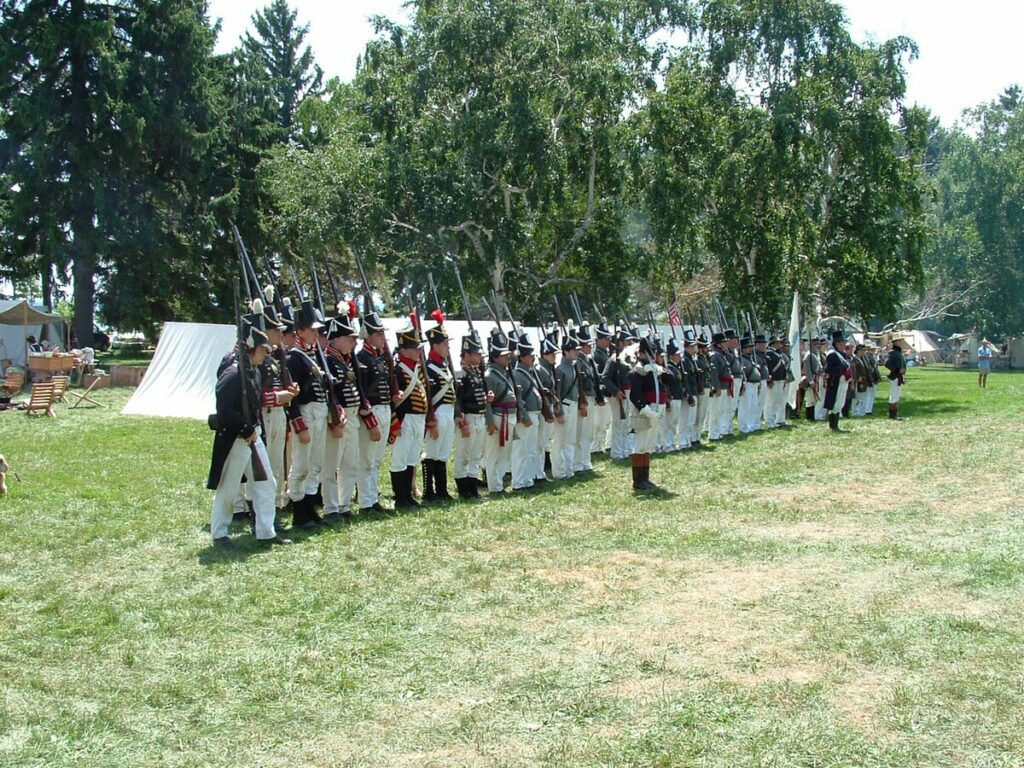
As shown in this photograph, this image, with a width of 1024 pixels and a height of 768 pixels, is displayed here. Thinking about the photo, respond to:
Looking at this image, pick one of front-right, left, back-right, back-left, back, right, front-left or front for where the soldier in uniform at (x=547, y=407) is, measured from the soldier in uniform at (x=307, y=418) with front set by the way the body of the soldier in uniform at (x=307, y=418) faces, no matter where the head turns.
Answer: left

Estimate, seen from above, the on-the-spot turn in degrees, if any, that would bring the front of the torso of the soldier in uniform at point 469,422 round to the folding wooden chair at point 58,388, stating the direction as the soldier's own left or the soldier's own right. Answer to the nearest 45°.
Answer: approximately 180°

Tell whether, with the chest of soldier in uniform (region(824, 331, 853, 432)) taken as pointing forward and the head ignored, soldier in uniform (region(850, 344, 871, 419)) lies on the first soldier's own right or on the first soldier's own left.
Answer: on the first soldier's own left

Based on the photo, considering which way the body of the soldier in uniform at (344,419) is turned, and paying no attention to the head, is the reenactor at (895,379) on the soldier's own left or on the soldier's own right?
on the soldier's own left

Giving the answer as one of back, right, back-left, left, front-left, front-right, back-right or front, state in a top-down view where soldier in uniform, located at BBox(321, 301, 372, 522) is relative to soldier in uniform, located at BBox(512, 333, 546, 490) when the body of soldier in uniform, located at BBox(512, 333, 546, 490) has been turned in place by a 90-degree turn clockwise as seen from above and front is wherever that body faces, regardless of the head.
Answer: front

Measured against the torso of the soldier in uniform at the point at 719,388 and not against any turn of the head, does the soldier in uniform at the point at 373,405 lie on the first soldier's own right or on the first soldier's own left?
on the first soldier's own right
